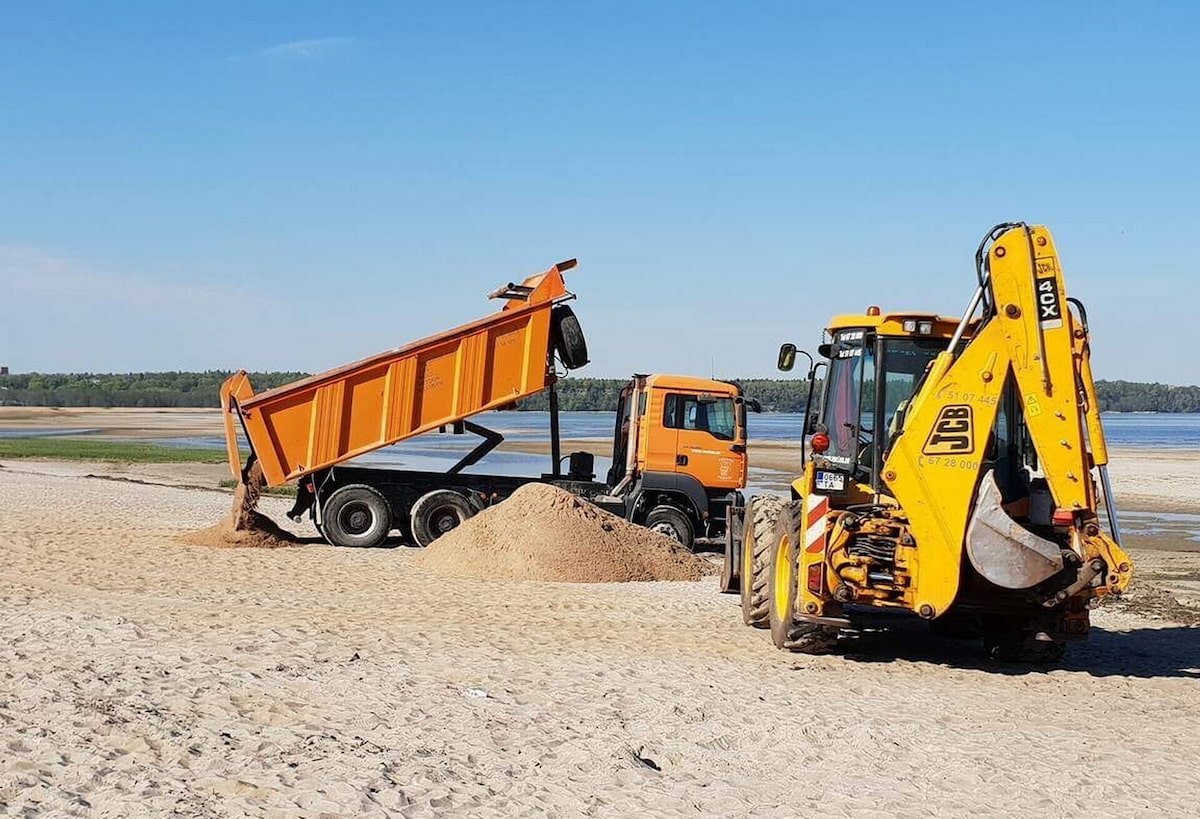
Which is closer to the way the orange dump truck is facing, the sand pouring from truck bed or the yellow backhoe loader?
the yellow backhoe loader

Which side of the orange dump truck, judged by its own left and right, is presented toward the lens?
right

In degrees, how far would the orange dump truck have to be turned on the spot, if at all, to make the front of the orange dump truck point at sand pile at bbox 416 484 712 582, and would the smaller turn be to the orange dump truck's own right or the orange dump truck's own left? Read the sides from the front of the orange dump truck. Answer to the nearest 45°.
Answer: approximately 45° to the orange dump truck's own right

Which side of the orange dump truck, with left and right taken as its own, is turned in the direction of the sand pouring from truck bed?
back

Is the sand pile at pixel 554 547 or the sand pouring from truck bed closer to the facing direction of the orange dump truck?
the sand pile

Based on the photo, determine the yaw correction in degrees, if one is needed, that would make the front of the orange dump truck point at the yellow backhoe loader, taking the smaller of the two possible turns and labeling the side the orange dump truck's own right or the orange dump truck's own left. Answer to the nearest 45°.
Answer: approximately 90° to the orange dump truck's own right
